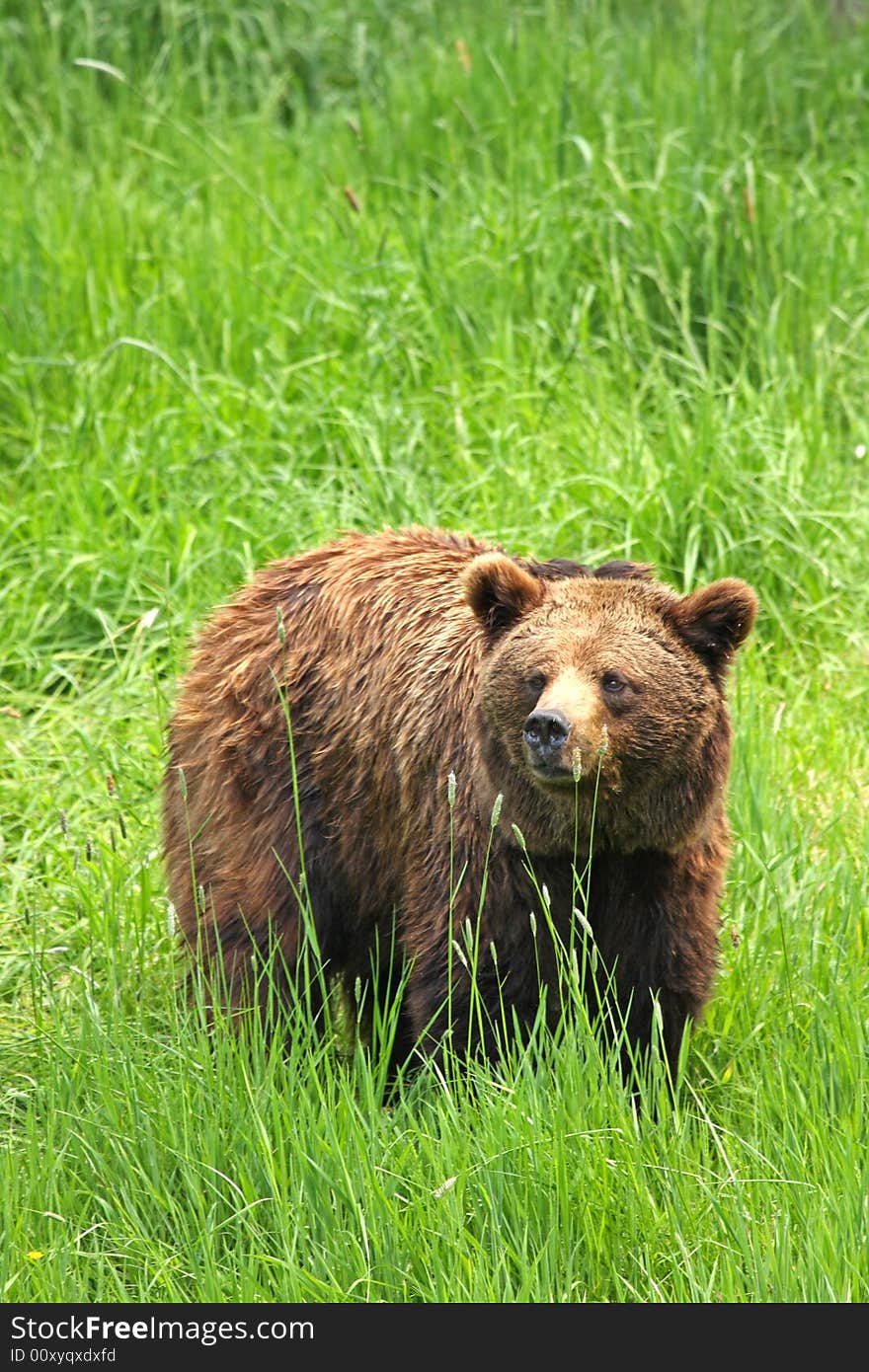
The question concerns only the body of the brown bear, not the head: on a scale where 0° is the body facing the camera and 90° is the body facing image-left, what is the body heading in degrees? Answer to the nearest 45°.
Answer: approximately 315°
